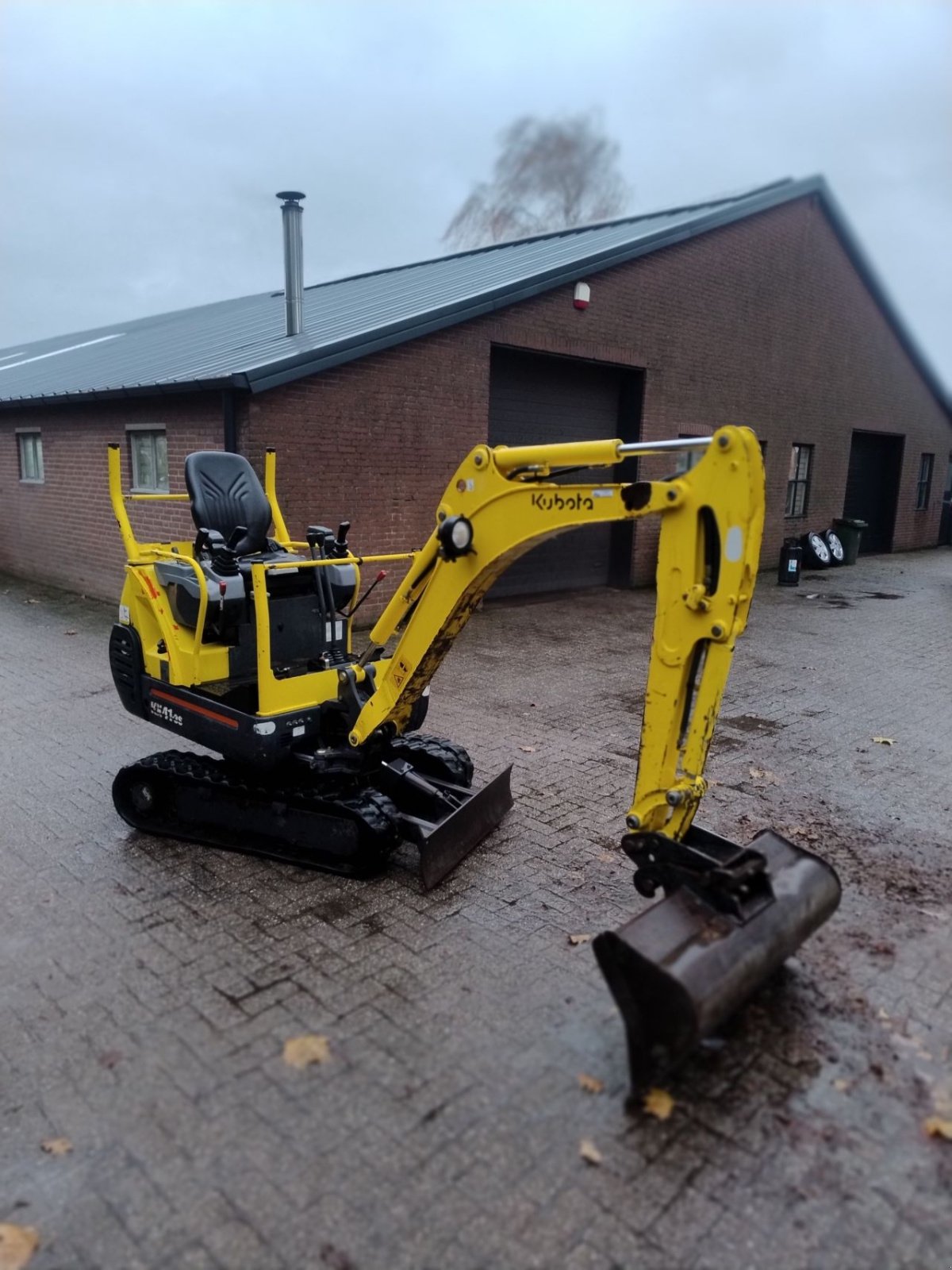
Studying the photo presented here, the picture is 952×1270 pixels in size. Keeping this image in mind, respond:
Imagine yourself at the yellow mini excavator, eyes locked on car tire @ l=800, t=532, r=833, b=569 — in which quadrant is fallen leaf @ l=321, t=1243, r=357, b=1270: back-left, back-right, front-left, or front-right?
back-right

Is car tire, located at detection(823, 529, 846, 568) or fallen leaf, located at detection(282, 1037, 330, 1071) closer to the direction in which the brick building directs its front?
the fallen leaf

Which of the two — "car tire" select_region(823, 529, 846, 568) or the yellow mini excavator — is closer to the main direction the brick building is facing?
the yellow mini excavator

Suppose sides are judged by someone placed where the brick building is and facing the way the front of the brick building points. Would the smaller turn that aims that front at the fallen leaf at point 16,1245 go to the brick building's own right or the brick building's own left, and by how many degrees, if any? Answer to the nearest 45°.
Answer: approximately 45° to the brick building's own right

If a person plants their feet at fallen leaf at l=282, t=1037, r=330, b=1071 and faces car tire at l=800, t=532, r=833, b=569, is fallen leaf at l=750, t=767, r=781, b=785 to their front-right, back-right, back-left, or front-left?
front-right

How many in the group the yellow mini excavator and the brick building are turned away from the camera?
0

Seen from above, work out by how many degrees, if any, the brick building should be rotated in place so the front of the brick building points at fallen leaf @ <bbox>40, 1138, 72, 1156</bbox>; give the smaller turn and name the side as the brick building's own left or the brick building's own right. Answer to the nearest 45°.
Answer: approximately 45° to the brick building's own right

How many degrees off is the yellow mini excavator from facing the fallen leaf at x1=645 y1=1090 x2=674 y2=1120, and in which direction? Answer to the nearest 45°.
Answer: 0° — it already faces it

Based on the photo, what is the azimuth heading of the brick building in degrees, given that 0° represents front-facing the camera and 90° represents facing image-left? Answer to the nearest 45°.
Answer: approximately 315°

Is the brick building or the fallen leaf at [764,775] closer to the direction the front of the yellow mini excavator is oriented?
the fallen leaf

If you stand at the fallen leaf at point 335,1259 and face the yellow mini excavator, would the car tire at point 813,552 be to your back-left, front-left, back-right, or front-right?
front-right

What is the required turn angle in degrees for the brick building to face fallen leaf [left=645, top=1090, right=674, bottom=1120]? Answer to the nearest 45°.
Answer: approximately 45° to its right

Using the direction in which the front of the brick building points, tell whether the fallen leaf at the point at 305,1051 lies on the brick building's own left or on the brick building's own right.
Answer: on the brick building's own right

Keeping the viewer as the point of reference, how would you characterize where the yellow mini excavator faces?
facing the viewer and to the right of the viewer
